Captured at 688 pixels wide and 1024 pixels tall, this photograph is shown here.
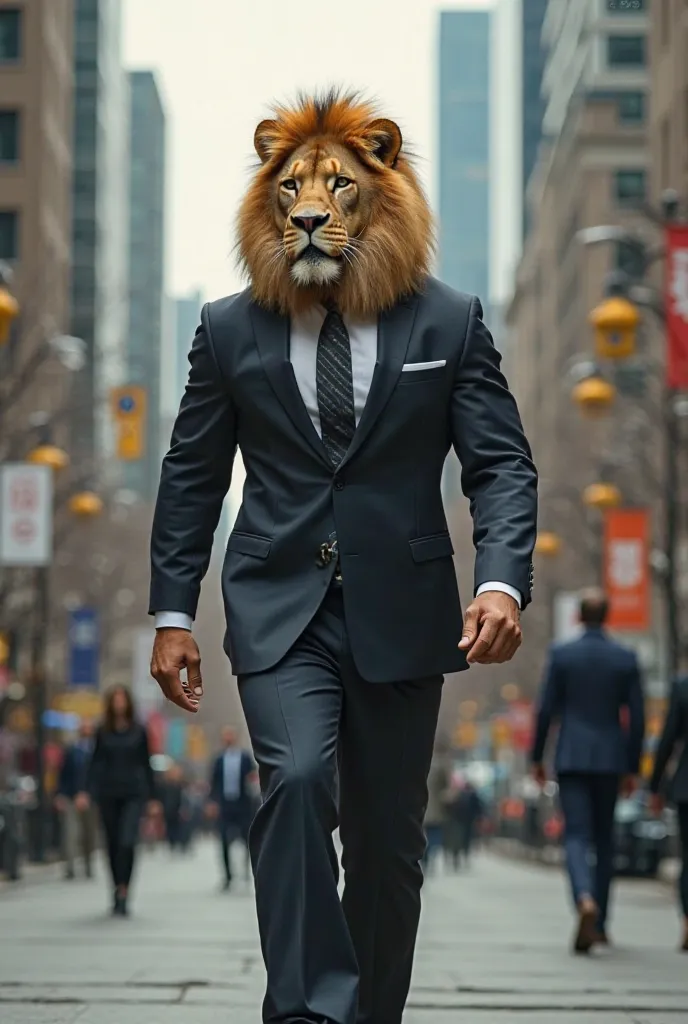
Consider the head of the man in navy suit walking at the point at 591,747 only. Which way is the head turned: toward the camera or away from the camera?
away from the camera

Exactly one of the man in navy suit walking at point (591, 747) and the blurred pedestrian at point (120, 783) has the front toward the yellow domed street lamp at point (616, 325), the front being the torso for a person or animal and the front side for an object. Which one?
the man in navy suit walking

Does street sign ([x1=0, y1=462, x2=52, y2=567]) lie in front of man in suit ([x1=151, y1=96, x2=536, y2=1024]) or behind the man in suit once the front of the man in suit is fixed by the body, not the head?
behind

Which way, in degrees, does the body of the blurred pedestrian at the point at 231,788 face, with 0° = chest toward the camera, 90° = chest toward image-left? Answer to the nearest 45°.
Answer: approximately 0°

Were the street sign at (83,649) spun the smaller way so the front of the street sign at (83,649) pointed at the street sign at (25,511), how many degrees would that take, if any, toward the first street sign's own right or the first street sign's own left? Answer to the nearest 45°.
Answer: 0° — it already faces it

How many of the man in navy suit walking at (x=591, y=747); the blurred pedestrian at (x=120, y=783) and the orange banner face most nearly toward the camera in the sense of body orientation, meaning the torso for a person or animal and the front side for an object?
2

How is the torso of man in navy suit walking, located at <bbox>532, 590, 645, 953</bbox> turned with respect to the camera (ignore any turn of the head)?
away from the camera

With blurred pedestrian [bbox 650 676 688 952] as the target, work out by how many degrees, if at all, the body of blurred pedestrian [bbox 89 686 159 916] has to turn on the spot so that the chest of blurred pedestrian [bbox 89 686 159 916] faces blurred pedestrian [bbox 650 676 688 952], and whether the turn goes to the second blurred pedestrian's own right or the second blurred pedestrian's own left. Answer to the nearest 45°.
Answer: approximately 45° to the second blurred pedestrian's own left
